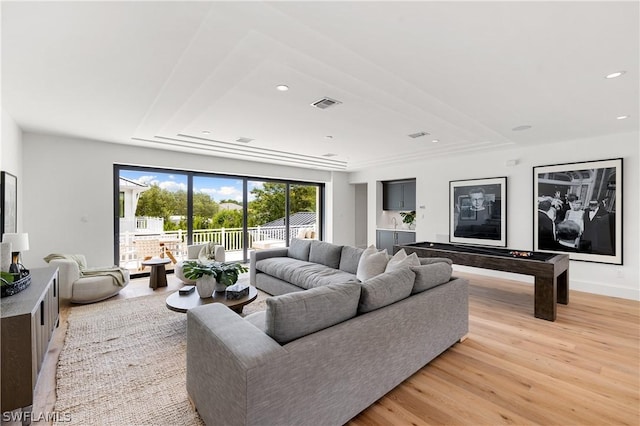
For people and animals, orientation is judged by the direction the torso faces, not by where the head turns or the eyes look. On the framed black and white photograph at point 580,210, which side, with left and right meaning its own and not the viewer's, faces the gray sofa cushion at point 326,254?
front

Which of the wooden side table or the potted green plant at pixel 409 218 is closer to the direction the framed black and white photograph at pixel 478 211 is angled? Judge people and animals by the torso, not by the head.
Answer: the wooden side table

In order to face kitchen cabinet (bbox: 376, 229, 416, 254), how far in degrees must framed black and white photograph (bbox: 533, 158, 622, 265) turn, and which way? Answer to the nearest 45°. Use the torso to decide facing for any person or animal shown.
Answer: approximately 45° to its right

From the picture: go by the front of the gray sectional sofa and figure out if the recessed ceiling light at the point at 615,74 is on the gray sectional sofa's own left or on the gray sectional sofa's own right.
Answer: on the gray sectional sofa's own right

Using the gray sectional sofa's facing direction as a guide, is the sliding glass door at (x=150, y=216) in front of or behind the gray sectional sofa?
in front

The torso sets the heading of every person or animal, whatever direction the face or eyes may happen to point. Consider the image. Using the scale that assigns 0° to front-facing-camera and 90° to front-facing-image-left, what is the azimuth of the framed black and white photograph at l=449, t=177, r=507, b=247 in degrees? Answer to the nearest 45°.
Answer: approximately 45°

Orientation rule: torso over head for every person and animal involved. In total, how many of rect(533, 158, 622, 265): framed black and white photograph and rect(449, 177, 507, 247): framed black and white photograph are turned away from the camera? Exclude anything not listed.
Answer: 0

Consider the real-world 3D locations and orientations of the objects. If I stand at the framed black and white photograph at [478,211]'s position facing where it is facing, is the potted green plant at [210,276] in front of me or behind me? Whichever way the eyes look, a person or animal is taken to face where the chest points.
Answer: in front

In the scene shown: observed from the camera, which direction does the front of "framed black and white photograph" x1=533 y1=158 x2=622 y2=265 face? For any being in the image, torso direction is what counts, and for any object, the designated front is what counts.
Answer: facing the viewer and to the left of the viewer

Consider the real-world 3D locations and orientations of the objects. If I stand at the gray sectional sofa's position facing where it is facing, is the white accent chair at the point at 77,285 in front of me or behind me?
in front

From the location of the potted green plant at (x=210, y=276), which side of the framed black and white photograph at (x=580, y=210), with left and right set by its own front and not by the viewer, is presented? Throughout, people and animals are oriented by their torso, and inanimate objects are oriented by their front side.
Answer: front
